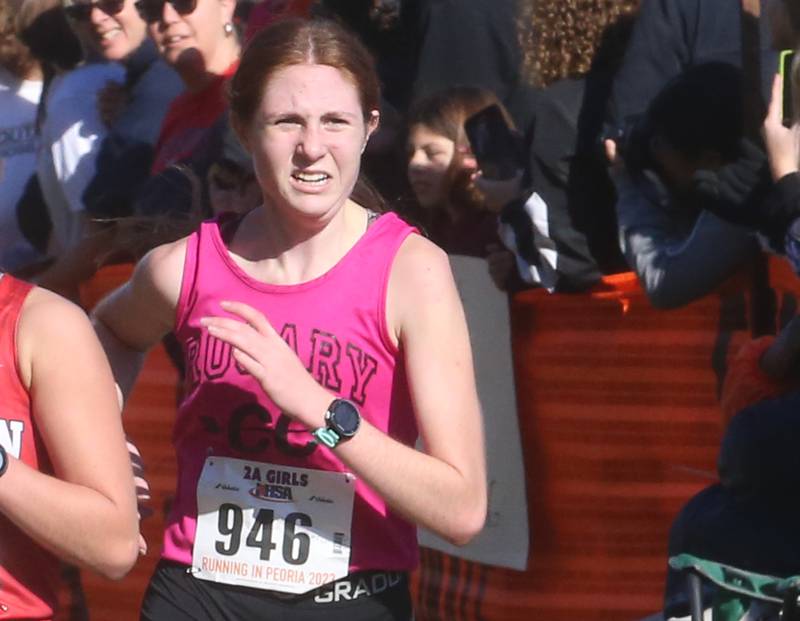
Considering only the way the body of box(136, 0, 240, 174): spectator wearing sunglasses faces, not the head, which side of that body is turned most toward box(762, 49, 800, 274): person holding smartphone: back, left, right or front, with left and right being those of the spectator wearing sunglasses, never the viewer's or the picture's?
left

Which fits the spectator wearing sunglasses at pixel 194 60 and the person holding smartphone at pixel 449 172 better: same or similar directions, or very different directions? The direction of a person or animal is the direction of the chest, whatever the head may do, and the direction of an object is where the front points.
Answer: same or similar directions

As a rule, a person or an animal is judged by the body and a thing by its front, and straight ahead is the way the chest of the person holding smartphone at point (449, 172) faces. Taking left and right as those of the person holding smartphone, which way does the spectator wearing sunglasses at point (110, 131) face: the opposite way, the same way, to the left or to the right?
the same way

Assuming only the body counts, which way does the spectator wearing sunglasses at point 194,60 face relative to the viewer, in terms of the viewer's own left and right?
facing the viewer and to the left of the viewer

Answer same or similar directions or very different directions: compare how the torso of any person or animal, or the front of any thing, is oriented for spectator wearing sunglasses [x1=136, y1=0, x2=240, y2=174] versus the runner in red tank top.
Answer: same or similar directions

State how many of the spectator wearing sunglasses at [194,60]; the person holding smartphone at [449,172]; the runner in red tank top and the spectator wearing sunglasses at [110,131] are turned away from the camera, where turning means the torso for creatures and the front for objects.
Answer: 0

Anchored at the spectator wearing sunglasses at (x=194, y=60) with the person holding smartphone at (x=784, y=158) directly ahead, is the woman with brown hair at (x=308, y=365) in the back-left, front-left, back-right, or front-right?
front-right

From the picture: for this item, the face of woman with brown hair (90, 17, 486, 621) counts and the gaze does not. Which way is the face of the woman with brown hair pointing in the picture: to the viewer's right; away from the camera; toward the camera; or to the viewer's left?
toward the camera

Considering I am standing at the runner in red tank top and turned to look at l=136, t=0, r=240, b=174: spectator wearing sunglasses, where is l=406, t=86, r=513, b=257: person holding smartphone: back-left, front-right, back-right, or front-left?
front-right

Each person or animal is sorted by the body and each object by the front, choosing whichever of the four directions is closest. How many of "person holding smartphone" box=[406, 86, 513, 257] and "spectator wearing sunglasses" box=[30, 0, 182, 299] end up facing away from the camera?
0

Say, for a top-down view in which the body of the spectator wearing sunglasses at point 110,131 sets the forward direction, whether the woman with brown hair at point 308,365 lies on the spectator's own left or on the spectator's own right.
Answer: on the spectator's own left

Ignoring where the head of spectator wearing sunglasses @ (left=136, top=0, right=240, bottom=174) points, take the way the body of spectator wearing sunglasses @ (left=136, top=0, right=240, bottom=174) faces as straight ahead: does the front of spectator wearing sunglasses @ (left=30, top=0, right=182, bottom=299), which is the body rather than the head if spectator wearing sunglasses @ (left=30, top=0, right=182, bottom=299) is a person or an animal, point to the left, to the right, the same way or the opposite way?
the same way

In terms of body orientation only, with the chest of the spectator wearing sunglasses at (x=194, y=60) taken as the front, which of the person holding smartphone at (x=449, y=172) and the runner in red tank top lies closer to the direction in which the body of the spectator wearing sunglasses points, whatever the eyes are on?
the runner in red tank top
